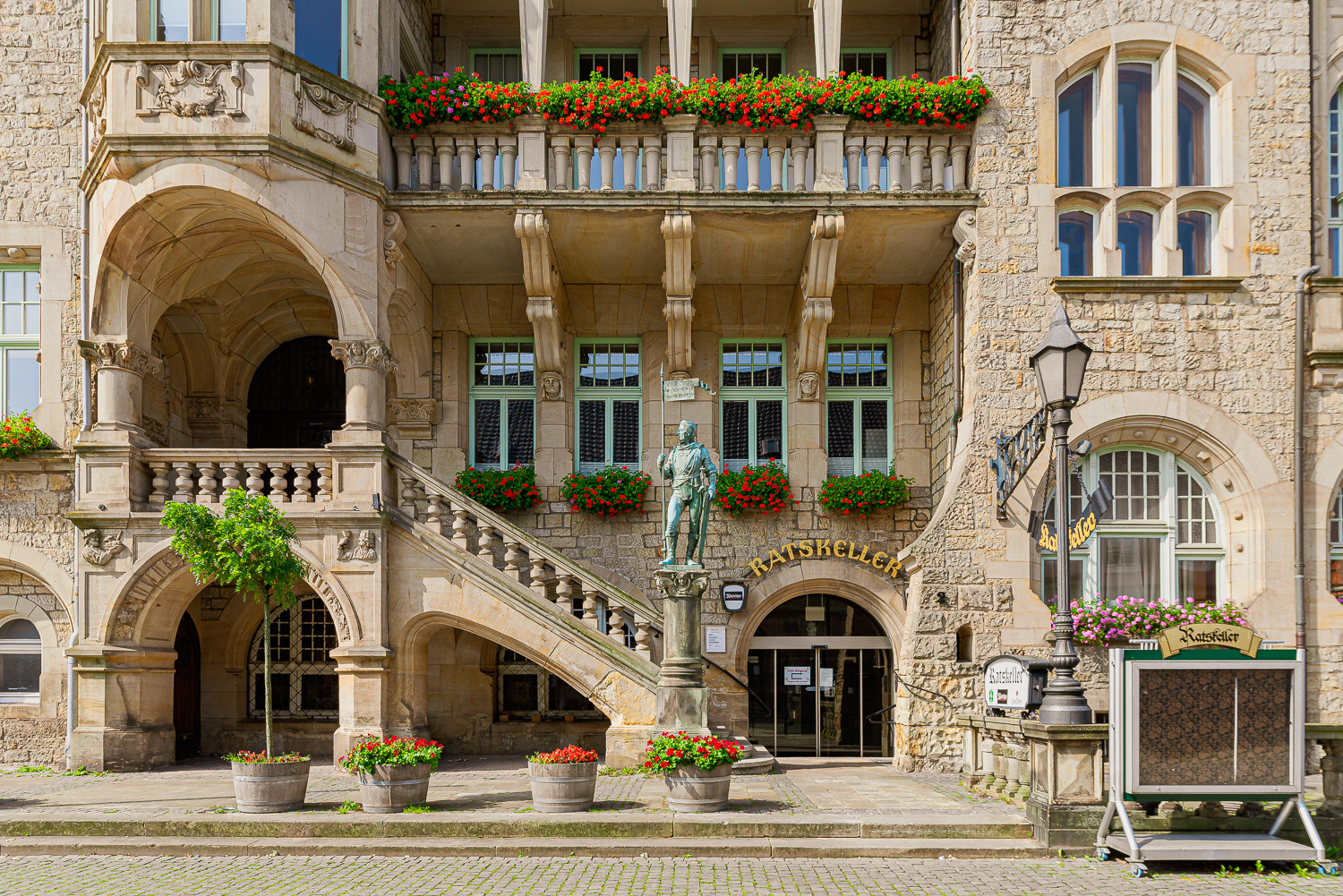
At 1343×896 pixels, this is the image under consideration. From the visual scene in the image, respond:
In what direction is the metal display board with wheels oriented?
toward the camera

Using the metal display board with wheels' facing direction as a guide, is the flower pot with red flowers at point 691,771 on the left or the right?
on its right

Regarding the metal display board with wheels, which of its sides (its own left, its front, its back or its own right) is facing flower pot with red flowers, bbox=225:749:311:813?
right

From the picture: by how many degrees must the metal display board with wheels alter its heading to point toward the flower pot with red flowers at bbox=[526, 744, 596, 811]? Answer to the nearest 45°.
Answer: approximately 90° to its right

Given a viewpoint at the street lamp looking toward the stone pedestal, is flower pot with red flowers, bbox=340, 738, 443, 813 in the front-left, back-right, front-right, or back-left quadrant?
front-left
